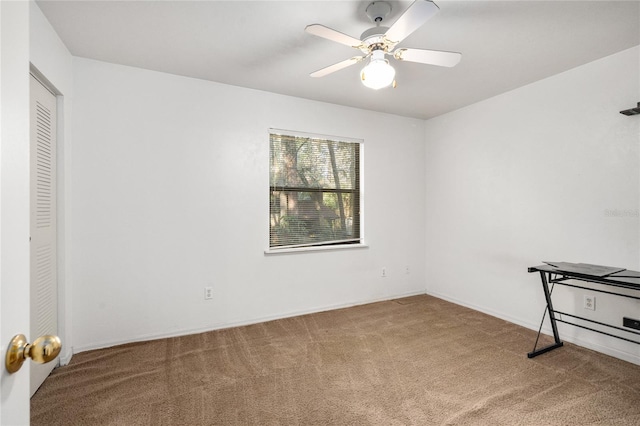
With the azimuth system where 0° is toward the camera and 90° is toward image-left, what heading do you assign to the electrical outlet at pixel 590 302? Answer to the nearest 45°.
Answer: approximately 45°

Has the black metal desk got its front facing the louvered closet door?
yes

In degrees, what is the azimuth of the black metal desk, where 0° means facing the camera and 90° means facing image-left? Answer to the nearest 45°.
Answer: approximately 45°

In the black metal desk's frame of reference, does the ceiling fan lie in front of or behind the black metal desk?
in front

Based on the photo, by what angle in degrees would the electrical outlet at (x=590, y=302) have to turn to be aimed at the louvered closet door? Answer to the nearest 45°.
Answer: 0° — it already faces it

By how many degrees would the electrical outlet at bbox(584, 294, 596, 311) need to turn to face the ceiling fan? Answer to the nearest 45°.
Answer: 0° — it already faces it

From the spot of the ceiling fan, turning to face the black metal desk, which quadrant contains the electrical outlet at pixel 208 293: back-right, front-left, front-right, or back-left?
back-left

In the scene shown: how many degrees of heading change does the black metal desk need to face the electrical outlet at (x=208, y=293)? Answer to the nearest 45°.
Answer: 0° — it already faces it
